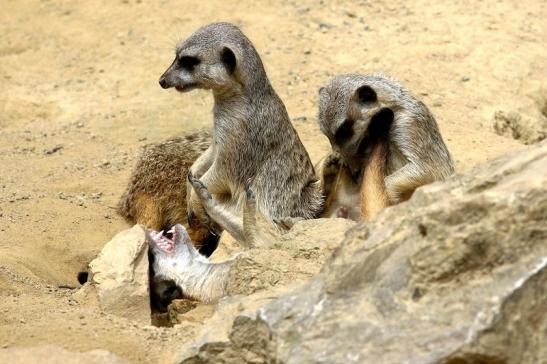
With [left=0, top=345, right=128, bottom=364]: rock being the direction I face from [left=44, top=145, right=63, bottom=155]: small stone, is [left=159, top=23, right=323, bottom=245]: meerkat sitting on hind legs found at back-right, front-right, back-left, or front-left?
front-left

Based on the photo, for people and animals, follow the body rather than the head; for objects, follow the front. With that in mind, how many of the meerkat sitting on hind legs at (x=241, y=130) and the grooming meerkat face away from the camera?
0

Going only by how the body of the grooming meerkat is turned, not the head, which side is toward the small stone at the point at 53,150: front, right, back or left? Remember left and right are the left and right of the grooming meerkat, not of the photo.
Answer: right

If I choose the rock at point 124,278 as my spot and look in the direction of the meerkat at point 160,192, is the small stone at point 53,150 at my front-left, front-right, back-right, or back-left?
front-left

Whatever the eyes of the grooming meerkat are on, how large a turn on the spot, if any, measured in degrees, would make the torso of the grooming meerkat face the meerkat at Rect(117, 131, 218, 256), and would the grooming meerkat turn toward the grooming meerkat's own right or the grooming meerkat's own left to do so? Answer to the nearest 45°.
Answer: approximately 45° to the grooming meerkat's own right

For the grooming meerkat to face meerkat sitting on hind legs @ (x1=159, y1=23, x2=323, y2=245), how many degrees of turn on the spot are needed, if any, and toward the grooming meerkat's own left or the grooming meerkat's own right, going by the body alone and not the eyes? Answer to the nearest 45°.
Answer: approximately 45° to the grooming meerkat's own right

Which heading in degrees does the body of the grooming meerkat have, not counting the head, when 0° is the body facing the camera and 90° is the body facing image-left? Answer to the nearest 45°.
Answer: approximately 45°

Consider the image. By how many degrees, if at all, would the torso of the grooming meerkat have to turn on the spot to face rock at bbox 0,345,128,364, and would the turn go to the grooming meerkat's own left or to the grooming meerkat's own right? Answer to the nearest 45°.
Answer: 0° — it already faces it

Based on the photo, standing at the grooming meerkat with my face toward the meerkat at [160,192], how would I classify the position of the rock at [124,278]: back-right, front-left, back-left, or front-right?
front-left

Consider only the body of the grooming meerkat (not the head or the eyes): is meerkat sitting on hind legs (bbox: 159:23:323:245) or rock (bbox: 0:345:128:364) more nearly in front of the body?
the rock

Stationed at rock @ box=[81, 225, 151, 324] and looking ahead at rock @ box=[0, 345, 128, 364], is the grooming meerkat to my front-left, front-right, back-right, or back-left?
back-left

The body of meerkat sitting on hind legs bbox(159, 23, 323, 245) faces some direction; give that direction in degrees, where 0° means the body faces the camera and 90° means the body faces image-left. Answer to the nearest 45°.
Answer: approximately 90°
